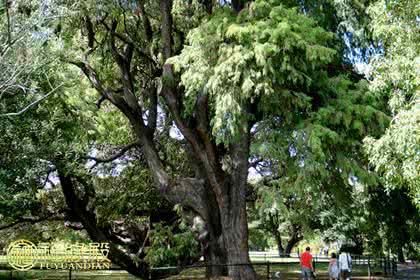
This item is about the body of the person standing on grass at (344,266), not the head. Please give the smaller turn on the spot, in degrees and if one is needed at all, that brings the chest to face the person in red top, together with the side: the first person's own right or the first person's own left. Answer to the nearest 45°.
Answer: approximately 90° to the first person's own left

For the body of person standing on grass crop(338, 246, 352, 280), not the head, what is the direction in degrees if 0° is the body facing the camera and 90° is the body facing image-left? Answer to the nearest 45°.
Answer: approximately 180°

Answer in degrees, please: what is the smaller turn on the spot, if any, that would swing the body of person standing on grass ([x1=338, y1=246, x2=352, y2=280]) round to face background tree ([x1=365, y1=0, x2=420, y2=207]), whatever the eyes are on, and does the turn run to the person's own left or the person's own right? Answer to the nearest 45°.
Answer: approximately 45° to the person's own right

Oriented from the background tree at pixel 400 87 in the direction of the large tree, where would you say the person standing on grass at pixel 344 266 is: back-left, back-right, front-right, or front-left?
front-right

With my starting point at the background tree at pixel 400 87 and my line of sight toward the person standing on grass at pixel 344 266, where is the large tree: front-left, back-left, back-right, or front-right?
front-left
